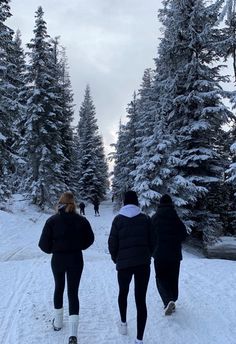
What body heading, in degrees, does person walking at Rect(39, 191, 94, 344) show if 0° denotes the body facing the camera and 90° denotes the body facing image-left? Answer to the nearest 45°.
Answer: approximately 180°

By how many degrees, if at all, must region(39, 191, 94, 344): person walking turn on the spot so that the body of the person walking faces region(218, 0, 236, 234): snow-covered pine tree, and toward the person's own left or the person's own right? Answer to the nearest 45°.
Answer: approximately 45° to the person's own right

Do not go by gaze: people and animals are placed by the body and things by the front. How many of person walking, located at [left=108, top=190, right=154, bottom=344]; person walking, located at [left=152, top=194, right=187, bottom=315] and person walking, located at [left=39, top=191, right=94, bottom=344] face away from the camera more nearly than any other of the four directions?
3

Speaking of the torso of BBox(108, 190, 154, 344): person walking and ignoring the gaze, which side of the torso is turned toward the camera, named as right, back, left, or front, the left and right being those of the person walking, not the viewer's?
back

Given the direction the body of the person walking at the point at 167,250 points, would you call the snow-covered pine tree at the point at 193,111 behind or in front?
in front

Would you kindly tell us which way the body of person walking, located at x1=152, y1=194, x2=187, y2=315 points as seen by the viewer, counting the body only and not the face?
away from the camera

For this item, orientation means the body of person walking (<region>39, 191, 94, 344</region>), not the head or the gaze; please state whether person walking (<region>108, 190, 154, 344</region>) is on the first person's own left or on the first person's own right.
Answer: on the first person's own right

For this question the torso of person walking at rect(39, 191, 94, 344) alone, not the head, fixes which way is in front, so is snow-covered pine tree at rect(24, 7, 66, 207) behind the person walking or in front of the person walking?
in front

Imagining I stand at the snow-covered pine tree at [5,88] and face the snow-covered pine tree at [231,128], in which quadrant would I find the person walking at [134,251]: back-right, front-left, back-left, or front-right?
front-right

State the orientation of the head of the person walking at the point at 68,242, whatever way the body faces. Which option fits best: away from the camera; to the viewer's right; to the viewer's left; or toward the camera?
away from the camera
